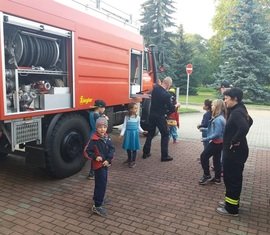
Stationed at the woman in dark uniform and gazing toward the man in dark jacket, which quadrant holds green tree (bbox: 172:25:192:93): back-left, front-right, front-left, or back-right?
front-right

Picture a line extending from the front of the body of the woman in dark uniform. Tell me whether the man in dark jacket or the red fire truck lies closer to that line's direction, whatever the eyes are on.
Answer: the red fire truck

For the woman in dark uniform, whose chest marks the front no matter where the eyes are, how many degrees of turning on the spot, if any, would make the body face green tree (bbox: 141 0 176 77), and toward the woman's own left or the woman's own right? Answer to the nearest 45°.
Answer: approximately 90° to the woman's own right

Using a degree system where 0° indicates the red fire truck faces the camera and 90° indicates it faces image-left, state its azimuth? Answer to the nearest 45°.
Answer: approximately 225°

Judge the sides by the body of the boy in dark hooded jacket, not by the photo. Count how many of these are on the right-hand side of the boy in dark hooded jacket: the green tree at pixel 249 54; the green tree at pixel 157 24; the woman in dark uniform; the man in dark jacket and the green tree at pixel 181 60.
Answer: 0

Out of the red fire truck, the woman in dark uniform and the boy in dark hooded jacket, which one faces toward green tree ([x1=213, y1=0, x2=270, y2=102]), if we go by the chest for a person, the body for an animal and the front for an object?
the red fire truck

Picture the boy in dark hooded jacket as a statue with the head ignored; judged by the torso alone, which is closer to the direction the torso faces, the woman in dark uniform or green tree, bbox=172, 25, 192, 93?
the woman in dark uniform

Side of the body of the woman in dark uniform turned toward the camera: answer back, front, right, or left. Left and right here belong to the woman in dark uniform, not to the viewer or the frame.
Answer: left

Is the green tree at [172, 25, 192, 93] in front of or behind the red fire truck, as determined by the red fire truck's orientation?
in front

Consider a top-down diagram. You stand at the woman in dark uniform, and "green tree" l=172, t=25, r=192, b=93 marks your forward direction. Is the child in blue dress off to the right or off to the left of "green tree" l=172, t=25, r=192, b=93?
left

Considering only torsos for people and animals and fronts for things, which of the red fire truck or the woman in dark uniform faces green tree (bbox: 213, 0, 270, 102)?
the red fire truck

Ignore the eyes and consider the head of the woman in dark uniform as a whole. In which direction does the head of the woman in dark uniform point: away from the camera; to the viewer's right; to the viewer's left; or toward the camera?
to the viewer's left

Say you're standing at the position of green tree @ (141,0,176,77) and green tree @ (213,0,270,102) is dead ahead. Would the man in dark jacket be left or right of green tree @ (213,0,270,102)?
right

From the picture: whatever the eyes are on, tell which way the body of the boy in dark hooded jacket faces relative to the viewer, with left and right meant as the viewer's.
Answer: facing the viewer and to the right of the viewer

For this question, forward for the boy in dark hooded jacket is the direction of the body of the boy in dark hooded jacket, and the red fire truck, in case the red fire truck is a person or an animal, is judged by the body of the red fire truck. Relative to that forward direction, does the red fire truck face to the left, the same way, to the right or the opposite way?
to the left
